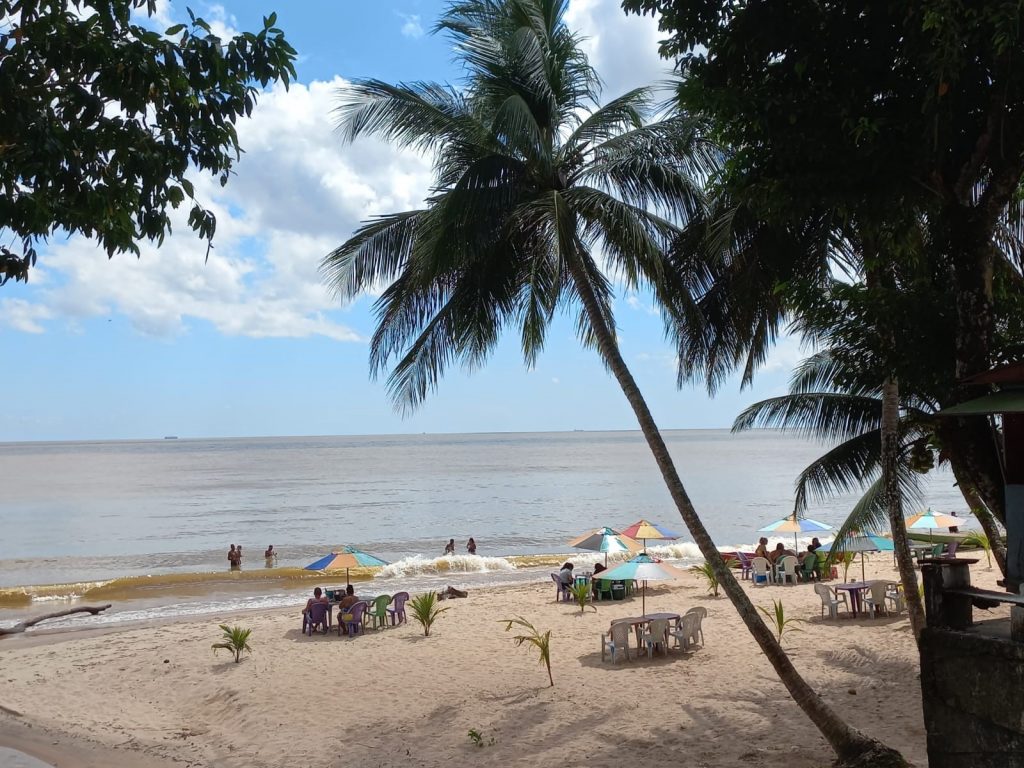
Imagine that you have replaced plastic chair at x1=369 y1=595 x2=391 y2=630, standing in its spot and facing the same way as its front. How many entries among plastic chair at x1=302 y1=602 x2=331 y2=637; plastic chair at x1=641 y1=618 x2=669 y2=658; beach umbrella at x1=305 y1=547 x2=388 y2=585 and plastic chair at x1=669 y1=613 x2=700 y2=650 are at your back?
2

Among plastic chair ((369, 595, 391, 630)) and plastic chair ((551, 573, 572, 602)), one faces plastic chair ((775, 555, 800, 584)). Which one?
plastic chair ((551, 573, 572, 602))

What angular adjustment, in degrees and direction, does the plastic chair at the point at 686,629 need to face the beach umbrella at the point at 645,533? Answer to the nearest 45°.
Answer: approximately 45° to its right

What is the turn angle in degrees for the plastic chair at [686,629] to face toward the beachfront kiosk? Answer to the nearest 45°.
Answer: approximately 135° to its left

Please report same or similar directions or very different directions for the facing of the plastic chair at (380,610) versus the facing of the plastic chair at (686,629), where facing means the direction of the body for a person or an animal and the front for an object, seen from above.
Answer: same or similar directions

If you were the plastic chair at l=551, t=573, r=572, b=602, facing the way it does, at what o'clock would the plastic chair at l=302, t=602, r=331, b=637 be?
the plastic chair at l=302, t=602, r=331, b=637 is roughly at 5 o'clock from the plastic chair at l=551, t=573, r=572, b=602.

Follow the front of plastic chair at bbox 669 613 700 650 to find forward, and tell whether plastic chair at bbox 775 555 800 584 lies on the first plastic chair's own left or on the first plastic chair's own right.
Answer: on the first plastic chair's own right

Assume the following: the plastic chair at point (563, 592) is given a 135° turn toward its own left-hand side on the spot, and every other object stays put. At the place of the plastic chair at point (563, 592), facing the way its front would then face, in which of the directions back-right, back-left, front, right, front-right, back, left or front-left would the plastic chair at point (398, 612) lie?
left

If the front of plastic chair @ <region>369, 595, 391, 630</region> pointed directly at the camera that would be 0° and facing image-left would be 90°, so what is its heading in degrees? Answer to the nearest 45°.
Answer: approximately 135°

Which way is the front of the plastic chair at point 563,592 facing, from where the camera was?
facing to the right of the viewer

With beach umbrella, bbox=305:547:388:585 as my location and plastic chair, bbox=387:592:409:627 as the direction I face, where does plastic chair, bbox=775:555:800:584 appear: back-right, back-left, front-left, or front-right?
front-left

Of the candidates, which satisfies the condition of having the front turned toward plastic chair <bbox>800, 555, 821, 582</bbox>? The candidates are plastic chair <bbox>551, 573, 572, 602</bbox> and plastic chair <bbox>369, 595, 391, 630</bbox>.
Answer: plastic chair <bbox>551, 573, 572, 602</bbox>

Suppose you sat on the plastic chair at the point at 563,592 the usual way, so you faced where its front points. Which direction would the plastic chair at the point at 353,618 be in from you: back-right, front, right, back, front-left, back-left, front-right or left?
back-right

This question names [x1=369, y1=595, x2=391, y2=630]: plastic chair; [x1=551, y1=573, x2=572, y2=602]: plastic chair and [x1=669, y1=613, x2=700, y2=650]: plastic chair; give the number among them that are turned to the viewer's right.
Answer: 1

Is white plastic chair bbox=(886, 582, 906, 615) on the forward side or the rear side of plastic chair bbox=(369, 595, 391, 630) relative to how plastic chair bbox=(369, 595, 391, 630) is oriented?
on the rear side

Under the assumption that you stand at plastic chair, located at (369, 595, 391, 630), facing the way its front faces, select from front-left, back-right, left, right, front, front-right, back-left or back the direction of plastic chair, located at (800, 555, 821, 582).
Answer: back-right

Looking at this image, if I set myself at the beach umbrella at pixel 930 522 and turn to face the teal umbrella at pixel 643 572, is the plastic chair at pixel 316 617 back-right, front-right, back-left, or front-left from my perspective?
front-right

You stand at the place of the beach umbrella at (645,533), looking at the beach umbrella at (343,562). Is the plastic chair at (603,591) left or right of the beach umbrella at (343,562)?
left

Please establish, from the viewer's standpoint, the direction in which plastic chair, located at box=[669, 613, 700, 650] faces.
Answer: facing away from the viewer and to the left of the viewer

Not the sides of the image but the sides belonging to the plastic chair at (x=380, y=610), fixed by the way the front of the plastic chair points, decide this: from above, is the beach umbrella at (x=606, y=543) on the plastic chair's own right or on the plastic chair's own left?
on the plastic chair's own right
